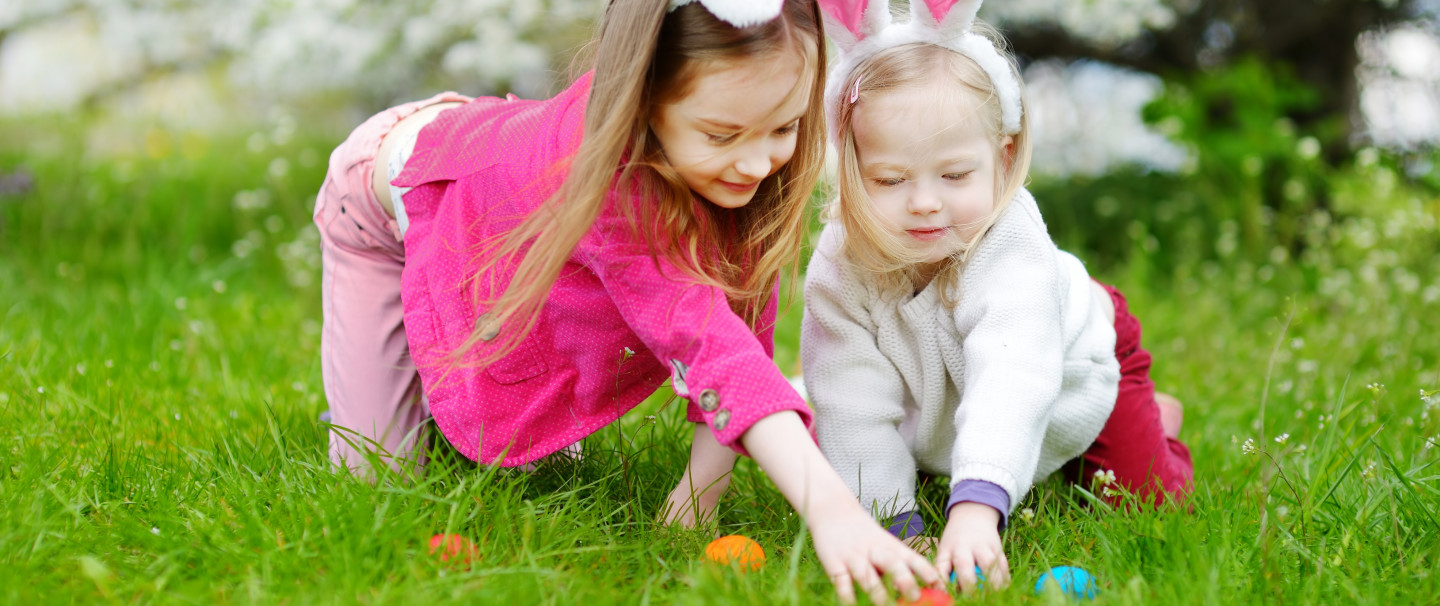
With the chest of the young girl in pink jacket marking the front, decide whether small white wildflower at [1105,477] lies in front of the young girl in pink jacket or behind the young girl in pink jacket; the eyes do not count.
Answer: in front

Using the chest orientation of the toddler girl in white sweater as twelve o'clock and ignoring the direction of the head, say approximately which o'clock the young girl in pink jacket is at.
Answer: The young girl in pink jacket is roughly at 1 o'clock from the toddler girl in white sweater.

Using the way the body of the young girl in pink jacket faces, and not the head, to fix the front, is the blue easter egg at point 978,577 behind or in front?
in front

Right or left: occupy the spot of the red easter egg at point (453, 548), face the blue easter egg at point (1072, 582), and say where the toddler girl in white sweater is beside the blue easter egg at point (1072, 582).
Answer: left

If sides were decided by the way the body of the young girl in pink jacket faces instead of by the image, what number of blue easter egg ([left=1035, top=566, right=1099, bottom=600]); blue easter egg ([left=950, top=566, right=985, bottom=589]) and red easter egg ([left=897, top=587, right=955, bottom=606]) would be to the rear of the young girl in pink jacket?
0

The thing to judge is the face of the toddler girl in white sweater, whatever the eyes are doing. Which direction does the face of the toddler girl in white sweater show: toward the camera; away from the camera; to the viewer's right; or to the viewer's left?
toward the camera

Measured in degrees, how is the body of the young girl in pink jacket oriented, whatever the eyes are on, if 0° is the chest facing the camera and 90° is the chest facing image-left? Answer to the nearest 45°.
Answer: approximately 315°

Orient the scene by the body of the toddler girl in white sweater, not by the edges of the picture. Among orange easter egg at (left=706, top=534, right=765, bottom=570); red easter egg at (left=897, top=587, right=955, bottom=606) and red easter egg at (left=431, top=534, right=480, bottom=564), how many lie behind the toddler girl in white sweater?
0

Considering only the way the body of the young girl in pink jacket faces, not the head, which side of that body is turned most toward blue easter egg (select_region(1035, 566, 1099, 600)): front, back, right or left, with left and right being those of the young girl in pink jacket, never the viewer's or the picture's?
front
